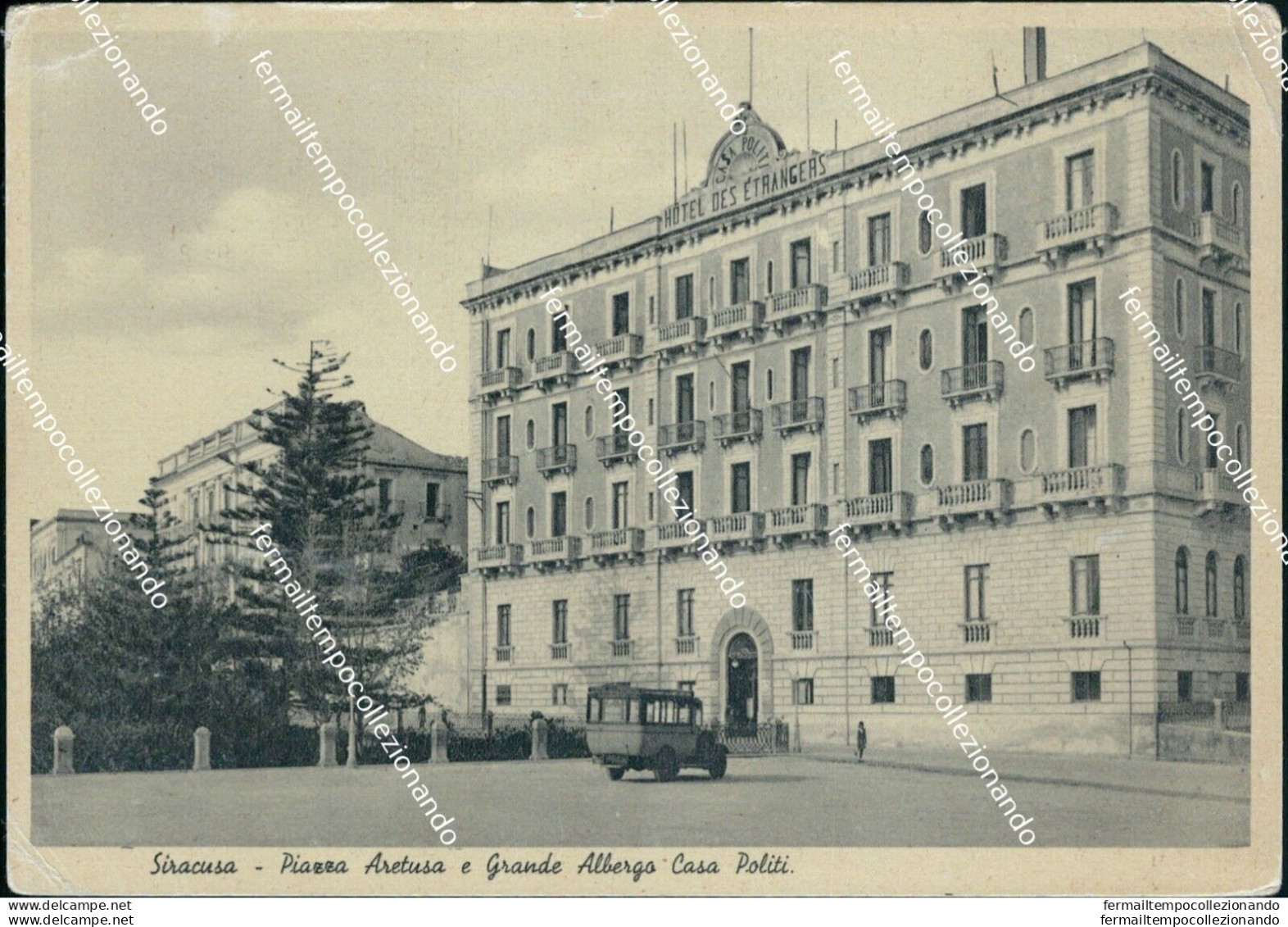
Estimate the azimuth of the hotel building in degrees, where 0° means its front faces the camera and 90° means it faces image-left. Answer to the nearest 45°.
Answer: approximately 45°

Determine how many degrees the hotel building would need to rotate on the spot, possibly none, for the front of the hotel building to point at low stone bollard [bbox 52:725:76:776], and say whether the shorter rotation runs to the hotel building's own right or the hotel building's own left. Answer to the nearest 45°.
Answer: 0° — it already faces it

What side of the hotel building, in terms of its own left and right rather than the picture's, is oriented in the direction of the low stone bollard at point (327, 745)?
front

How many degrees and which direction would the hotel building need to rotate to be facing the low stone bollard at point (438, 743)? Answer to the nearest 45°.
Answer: approximately 45° to its right

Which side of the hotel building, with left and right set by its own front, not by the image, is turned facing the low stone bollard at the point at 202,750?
front
